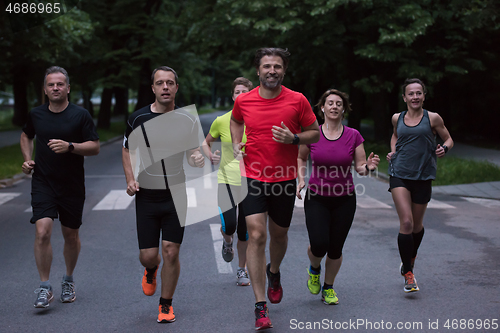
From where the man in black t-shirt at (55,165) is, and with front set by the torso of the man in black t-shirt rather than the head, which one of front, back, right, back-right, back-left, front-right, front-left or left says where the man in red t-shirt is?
front-left

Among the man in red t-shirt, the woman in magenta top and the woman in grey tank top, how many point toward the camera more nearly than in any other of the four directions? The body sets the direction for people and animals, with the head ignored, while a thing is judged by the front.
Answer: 3

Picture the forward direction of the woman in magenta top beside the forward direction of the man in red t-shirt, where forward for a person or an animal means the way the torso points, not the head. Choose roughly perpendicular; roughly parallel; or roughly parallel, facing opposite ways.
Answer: roughly parallel

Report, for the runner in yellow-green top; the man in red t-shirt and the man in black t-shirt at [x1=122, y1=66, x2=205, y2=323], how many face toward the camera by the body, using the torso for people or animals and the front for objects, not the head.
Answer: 3

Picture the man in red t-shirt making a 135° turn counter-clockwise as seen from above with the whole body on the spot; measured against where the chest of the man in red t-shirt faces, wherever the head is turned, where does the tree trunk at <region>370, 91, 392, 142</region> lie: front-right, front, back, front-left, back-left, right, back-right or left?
front-left

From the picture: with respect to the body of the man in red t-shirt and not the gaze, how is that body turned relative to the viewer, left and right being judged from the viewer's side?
facing the viewer

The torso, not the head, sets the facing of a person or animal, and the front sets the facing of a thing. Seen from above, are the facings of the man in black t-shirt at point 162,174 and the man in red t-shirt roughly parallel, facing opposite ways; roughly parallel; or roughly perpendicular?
roughly parallel

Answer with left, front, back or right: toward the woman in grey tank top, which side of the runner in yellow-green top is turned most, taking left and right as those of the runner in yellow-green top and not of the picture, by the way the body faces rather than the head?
left

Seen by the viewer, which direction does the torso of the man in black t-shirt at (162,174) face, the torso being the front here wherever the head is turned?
toward the camera

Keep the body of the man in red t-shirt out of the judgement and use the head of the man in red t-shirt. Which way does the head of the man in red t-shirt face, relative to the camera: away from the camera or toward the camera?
toward the camera

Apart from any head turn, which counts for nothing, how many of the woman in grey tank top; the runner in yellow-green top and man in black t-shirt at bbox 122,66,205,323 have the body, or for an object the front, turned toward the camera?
3

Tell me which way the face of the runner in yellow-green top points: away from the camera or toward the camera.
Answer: toward the camera

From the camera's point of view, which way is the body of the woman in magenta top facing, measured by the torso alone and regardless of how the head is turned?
toward the camera

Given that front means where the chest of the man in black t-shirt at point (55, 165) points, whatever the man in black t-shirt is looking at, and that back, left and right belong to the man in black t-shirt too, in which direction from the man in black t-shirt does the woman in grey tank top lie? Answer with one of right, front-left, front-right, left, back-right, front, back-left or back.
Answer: left
